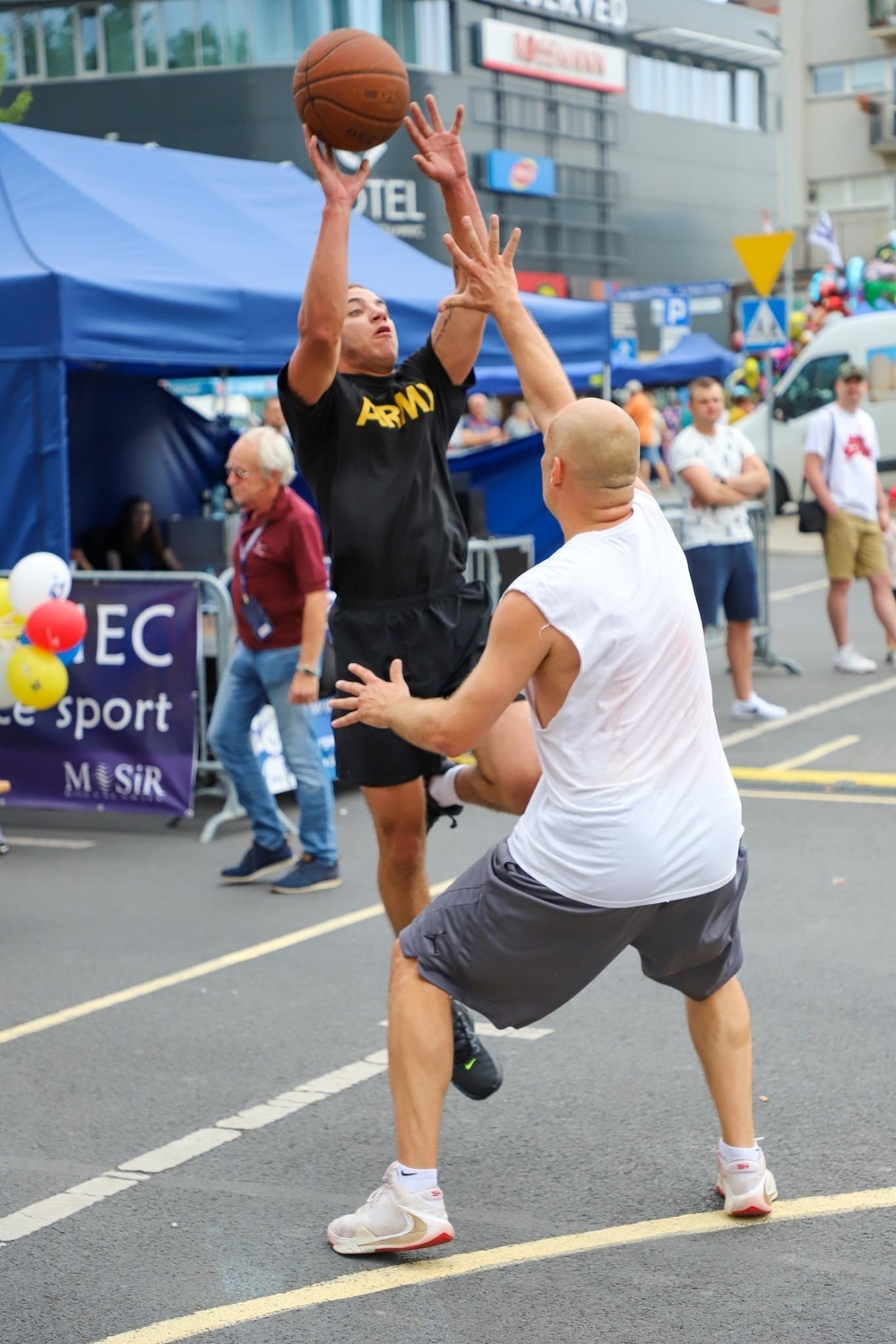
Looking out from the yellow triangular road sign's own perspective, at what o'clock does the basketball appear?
The basketball is roughly at 12 o'clock from the yellow triangular road sign.

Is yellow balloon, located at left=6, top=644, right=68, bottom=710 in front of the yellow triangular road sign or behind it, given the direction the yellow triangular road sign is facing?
in front

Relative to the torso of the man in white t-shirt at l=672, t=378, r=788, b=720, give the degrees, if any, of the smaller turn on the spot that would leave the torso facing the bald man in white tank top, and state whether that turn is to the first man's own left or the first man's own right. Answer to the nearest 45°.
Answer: approximately 45° to the first man's own right

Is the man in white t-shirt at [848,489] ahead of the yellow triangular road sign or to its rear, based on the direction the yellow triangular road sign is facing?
ahead

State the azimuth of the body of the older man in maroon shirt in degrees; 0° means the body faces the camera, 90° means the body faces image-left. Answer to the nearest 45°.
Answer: approximately 45°
